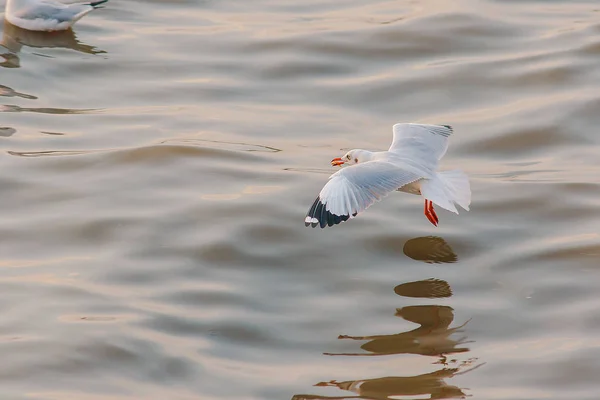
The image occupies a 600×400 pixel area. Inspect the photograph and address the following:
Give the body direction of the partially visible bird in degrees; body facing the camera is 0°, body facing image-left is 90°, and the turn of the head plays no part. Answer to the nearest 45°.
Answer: approximately 90°

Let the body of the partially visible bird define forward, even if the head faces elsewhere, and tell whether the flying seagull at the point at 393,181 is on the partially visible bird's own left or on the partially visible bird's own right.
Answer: on the partially visible bird's own left

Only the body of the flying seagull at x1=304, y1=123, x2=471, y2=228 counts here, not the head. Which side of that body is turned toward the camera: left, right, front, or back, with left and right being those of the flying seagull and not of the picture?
left

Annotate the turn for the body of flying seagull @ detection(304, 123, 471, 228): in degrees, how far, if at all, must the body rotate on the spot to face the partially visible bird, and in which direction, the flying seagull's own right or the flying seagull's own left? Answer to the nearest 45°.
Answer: approximately 45° to the flying seagull's own right

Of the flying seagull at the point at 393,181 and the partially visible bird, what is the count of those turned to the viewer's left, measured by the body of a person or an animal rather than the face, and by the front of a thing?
2
